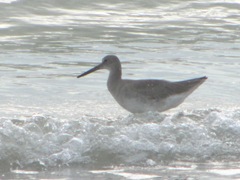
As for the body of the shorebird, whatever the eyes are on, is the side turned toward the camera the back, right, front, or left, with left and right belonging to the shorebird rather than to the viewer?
left
